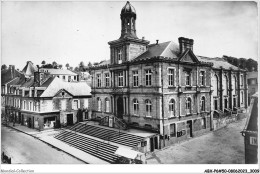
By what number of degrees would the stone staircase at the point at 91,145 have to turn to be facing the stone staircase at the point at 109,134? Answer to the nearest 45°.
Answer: approximately 180°

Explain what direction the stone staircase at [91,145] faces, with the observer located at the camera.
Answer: facing the viewer and to the left of the viewer

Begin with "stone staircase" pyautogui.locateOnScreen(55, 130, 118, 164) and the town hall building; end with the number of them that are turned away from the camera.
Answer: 0
